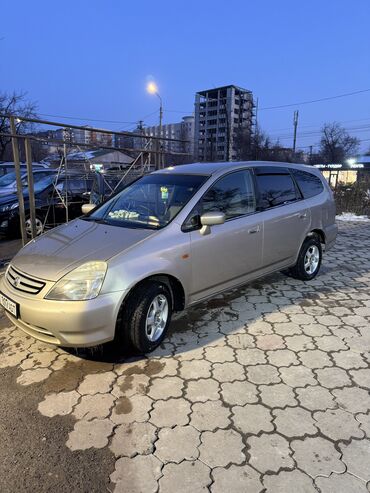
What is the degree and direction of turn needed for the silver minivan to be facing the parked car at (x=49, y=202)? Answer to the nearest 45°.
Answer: approximately 90° to its right

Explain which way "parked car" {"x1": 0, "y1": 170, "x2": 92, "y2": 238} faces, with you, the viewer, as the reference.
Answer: facing the viewer and to the left of the viewer

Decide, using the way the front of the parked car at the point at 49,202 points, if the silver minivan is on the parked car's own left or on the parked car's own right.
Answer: on the parked car's own left

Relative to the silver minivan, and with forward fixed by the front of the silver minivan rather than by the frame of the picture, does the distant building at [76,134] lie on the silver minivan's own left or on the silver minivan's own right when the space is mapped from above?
on the silver minivan's own right

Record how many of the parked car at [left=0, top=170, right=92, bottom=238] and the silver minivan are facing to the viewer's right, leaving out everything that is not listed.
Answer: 0

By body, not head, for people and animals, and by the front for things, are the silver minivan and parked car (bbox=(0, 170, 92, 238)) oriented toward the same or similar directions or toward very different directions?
same or similar directions
